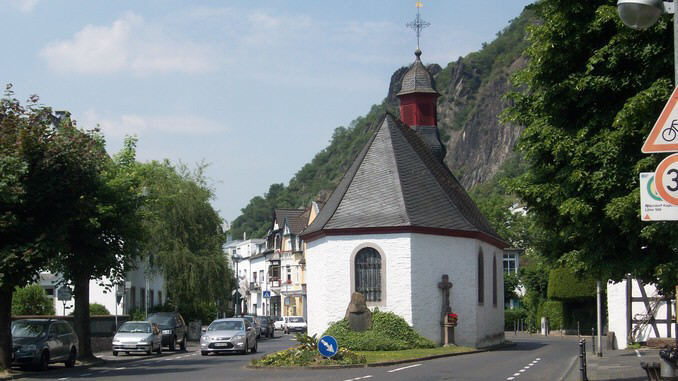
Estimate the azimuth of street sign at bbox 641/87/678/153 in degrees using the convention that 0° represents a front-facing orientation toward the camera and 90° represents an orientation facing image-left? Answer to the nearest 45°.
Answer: approximately 0°

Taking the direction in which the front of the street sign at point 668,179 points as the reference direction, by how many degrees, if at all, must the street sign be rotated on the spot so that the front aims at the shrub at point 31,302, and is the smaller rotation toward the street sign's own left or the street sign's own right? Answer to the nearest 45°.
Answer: approximately 135° to the street sign's own right

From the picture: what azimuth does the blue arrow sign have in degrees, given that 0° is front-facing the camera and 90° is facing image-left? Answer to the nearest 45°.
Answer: approximately 0°

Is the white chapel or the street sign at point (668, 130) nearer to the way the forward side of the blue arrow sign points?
the street sign

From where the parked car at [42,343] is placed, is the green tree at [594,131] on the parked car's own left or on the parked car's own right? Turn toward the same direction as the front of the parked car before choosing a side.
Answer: on the parked car's own left

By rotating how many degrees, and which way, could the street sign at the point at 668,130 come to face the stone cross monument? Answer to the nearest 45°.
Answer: approximately 180°

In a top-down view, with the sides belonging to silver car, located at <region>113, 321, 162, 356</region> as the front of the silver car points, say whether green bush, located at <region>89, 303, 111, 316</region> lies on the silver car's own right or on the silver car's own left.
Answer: on the silver car's own right

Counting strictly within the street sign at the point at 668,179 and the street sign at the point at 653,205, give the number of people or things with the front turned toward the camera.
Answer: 2

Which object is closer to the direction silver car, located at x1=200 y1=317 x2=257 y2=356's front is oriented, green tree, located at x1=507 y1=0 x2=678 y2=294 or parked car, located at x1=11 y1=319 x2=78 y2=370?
the parked car
